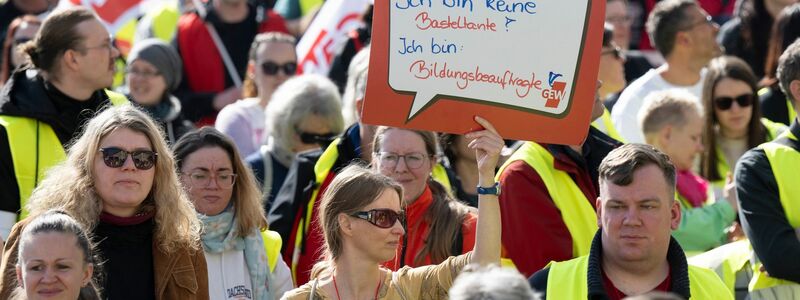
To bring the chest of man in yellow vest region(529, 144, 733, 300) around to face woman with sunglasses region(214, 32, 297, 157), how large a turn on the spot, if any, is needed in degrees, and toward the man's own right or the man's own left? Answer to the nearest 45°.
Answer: approximately 135° to the man's own right

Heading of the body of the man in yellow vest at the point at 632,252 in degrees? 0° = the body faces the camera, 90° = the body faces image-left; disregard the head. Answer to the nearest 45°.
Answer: approximately 0°

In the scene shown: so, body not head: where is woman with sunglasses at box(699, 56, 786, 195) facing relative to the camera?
toward the camera

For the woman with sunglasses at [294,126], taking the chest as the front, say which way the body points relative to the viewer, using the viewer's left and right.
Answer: facing the viewer and to the right of the viewer

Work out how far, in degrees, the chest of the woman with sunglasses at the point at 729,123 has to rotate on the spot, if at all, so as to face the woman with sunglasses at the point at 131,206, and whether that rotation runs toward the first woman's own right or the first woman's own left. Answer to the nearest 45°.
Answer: approximately 45° to the first woman's own right

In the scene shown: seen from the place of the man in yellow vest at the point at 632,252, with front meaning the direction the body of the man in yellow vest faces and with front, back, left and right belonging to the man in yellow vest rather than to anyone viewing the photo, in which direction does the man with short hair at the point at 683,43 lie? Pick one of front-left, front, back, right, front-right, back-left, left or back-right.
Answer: back
